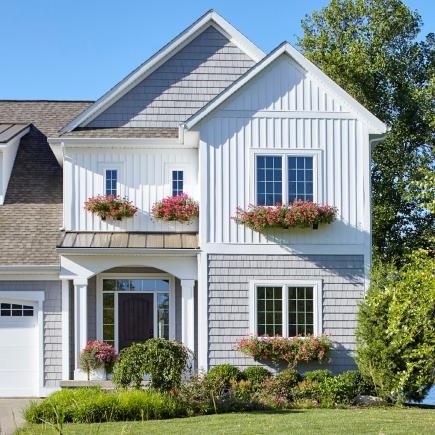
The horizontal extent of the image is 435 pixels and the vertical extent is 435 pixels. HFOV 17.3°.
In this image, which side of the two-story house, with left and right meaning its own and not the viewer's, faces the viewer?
front

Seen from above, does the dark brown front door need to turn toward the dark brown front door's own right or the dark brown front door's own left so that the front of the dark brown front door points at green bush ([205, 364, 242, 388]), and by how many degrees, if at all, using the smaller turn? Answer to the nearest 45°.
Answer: approximately 45° to the dark brown front door's own left

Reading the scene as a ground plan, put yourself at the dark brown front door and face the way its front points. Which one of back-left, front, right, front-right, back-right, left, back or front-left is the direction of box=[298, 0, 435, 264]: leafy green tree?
back-left

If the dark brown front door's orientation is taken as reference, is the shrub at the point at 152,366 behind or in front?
in front

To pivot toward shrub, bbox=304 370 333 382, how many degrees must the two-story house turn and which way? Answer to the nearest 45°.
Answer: approximately 45° to its left

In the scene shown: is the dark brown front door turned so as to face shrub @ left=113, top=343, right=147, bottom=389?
yes

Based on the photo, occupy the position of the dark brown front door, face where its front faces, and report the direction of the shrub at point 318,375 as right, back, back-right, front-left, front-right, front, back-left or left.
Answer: front-left

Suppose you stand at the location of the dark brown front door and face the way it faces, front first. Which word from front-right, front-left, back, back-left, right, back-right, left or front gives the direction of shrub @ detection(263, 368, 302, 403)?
front-left

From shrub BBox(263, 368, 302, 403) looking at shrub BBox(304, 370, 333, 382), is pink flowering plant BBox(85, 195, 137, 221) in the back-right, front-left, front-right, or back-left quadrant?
back-left

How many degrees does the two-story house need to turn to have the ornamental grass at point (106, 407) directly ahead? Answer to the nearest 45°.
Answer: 0° — it already faces it

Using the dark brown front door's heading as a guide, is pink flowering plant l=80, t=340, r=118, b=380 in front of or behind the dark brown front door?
in front
